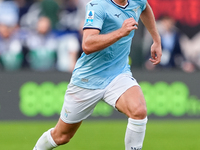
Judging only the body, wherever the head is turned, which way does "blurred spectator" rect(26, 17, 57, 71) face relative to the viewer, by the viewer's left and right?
facing the viewer

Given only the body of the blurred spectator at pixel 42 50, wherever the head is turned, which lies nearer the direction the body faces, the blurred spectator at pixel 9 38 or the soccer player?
the soccer player

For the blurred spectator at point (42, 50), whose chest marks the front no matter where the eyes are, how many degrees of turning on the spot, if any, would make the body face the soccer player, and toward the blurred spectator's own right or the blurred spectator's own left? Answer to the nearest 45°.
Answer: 0° — they already face them

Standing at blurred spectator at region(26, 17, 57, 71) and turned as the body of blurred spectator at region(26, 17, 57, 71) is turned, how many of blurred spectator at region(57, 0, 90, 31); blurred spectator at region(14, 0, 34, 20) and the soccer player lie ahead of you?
1

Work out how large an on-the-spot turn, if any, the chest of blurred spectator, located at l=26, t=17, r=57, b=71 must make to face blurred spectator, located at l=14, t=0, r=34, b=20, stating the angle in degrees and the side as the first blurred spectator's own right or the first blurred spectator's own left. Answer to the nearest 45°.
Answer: approximately 180°

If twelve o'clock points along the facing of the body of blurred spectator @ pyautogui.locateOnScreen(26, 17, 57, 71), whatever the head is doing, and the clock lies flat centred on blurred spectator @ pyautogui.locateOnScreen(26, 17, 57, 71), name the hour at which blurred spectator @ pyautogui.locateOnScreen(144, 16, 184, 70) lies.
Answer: blurred spectator @ pyautogui.locateOnScreen(144, 16, 184, 70) is roughly at 9 o'clock from blurred spectator @ pyautogui.locateOnScreen(26, 17, 57, 71).
